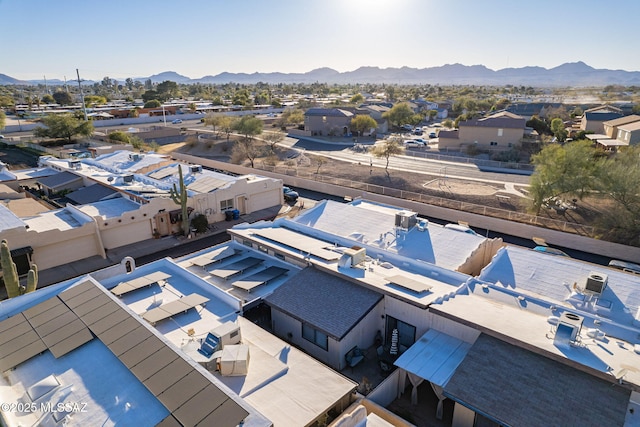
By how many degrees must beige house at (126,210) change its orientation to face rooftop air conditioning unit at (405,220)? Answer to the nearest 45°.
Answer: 0° — it already faces it

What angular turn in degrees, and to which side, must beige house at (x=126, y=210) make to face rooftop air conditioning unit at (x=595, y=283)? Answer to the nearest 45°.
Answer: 0° — it already faces it

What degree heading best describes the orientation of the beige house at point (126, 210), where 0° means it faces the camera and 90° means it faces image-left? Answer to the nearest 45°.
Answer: approximately 315°

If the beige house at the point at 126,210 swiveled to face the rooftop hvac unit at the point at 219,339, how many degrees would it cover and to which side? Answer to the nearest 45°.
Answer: approximately 45° to its right

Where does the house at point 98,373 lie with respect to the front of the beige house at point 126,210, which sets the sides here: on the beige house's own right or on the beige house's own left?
on the beige house's own right
